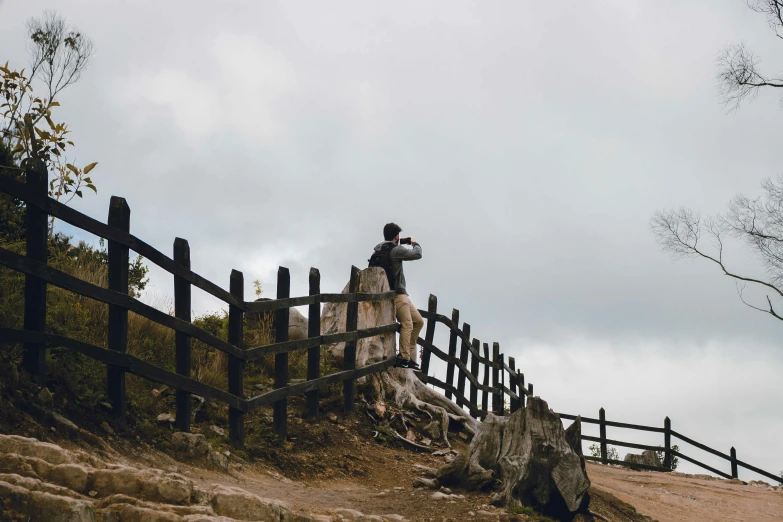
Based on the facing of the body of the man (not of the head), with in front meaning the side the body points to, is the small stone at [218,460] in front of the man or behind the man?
behind

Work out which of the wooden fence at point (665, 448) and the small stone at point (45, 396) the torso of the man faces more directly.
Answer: the wooden fence

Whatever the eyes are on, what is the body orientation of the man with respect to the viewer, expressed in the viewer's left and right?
facing away from the viewer and to the right of the viewer

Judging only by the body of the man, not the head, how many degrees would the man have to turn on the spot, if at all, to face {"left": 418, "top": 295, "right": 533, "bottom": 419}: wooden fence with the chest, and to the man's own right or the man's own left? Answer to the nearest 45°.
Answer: approximately 45° to the man's own left
